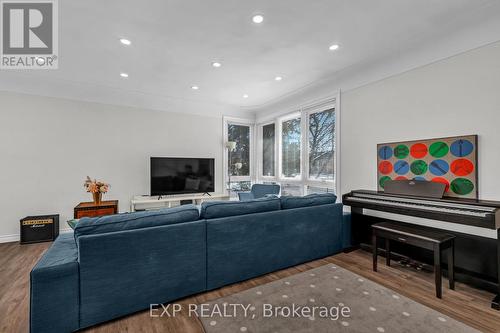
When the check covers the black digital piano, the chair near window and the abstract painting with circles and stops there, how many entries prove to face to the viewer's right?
0

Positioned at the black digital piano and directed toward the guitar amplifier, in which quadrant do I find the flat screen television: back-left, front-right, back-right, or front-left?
front-right

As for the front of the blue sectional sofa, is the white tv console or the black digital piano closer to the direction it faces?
the white tv console

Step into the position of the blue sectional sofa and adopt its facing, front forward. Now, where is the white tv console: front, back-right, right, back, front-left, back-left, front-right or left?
front-right

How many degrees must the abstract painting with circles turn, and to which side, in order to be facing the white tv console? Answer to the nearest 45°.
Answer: approximately 45° to its right

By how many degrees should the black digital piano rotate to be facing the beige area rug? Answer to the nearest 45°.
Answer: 0° — it already faces it

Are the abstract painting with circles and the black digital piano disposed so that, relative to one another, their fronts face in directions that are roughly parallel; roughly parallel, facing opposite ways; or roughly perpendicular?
roughly parallel

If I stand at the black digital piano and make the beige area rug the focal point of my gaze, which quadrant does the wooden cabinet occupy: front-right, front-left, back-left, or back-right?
front-right

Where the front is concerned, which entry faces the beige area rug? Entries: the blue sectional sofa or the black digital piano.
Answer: the black digital piano

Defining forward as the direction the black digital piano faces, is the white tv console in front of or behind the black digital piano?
in front

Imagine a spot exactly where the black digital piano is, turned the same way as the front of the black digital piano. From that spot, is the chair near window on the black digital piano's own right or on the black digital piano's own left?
on the black digital piano's own right

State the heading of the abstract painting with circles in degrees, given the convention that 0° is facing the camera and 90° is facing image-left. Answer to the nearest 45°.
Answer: approximately 45°

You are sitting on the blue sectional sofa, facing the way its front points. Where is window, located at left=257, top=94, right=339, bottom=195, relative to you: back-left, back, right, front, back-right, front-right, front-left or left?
right

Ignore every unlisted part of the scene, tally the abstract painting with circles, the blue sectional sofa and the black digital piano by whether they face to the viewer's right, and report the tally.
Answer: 0

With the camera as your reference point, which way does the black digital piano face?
facing the viewer and to the left of the viewer

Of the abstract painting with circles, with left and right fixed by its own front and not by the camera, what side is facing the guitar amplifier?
front

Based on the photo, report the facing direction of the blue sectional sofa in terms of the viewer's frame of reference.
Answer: facing away from the viewer and to the left of the viewer

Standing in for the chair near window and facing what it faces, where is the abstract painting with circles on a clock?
The abstract painting with circles is roughly at 9 o'clock from the chair near window.

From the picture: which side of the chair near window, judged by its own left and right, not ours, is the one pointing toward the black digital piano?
left
